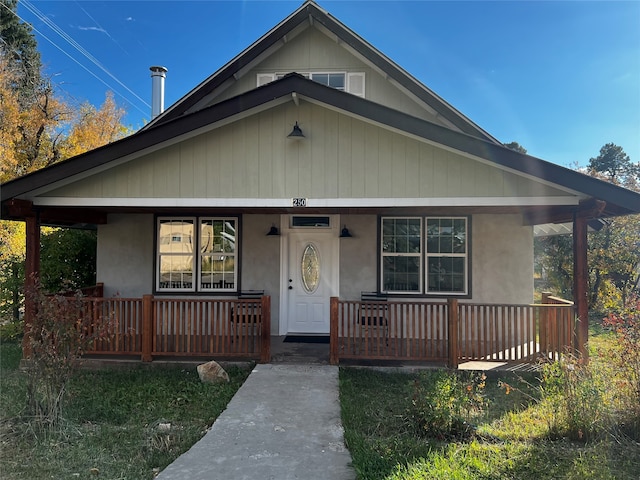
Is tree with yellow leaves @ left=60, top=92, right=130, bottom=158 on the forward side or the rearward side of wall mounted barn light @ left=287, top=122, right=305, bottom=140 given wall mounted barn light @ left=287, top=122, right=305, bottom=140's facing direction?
on the rearward side

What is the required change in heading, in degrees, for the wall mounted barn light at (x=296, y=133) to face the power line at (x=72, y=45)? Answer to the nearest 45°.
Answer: approximately 135° to its right

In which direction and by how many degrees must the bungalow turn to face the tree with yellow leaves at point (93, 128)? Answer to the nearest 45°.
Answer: approximately 135° to its right

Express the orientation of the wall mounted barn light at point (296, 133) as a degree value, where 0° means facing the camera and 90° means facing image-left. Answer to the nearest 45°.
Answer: approximately 0°
